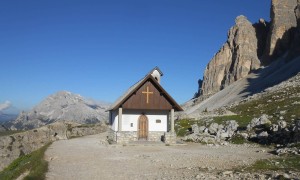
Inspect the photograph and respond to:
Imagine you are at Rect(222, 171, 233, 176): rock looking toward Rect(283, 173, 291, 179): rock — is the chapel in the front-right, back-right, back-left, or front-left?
back-left

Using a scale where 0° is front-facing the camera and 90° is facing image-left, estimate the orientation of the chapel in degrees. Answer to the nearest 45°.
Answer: approximately 0°

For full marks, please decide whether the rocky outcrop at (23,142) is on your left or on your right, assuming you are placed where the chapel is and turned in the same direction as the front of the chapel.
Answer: on your right

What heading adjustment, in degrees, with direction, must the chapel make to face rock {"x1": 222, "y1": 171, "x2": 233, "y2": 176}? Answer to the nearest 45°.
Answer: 0° — it already faces it

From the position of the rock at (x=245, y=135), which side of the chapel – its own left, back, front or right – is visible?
left
